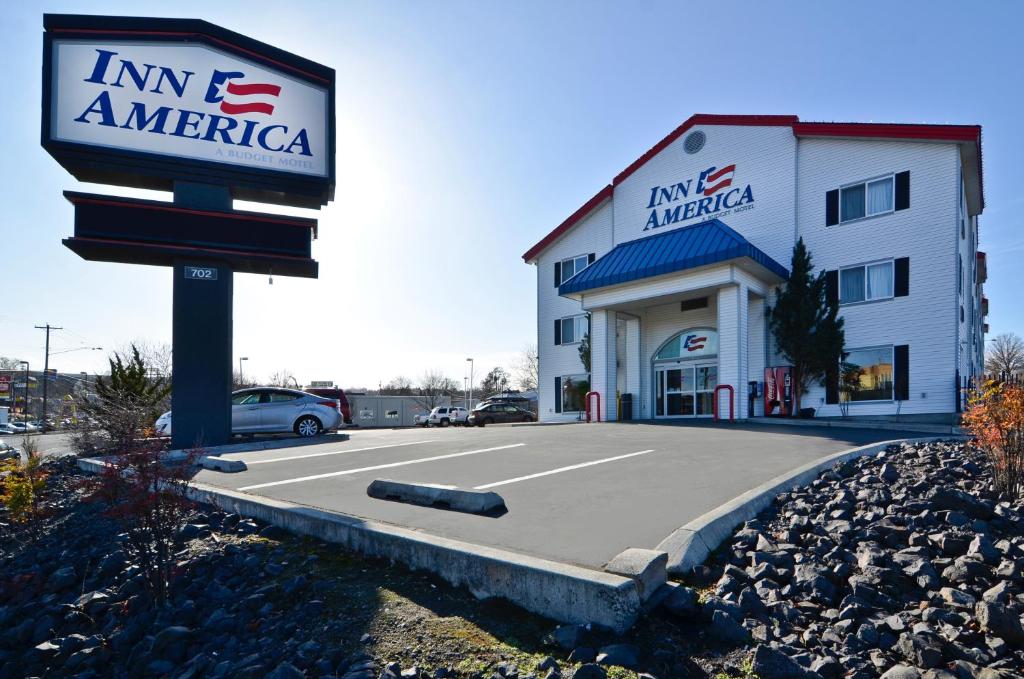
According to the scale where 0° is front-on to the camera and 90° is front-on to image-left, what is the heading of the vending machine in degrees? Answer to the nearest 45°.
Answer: approximately 0°

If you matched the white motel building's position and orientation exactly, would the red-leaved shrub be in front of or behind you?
in front

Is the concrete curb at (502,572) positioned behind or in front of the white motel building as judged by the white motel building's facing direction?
in front

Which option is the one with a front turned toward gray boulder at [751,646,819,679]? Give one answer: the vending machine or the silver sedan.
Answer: the vending machine

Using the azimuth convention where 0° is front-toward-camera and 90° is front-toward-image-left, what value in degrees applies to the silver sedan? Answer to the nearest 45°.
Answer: approximately 90°

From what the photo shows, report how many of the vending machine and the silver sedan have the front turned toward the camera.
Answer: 1

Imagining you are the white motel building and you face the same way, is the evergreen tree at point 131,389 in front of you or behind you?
in front

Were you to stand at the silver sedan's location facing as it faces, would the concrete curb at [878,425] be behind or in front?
behind
